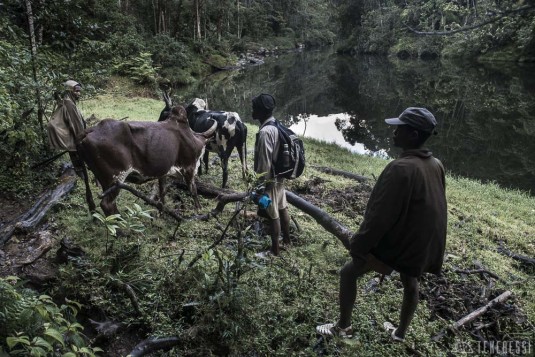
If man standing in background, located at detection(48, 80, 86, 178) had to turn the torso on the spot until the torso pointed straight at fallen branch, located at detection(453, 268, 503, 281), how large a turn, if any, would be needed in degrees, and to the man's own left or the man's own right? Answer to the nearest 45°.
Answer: approximately 45° to the man's own right

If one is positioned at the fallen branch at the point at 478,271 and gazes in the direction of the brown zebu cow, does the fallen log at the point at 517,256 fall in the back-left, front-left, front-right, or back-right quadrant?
back-right

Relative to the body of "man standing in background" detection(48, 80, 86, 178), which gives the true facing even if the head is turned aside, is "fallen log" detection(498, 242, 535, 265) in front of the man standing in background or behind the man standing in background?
in front

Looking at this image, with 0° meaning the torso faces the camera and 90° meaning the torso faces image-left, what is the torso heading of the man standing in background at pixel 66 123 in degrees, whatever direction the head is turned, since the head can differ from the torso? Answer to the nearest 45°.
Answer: approximately 270°

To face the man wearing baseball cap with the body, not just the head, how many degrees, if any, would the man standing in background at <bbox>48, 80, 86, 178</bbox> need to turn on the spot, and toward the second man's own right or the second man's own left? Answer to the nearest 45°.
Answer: approximately 45° to the second man's own right

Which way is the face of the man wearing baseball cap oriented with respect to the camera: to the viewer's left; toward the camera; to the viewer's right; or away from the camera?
to the viewer's left

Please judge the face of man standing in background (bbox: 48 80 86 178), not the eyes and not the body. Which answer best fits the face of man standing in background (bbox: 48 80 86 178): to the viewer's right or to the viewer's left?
to the viewer's right
